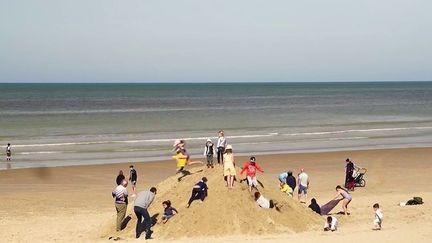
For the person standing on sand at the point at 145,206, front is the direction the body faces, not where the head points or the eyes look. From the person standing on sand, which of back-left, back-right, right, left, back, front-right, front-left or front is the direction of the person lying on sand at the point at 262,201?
front-right

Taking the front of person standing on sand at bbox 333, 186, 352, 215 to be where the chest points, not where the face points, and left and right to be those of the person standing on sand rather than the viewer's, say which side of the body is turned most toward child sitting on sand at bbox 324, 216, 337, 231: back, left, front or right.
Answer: left

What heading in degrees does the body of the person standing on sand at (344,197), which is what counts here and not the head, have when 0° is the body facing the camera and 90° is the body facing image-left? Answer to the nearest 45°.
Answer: approximately 90°

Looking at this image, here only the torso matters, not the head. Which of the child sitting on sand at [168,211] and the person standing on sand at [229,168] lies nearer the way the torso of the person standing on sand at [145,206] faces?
the child sitting on sand

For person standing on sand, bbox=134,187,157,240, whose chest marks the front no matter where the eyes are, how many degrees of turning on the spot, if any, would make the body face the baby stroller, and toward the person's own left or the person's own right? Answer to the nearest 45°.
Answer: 0° — they already face it

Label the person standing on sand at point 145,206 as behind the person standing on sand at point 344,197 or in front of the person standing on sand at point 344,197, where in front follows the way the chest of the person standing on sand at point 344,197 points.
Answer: in front

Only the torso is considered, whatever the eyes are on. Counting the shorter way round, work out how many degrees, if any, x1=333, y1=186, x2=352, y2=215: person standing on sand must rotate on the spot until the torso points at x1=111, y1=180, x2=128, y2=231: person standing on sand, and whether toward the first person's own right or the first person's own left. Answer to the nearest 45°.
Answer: approximately 45° to the first person's own left

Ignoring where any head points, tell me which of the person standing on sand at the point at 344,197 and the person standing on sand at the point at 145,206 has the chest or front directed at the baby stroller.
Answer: the person standing on sand at the point at 145,206

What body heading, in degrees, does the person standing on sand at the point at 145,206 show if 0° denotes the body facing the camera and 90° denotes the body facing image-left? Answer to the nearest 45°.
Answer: approximately 225°

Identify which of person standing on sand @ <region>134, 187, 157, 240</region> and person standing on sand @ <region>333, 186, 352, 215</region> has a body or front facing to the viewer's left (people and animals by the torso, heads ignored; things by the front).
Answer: person standing on sand @ <region>333, 186, 352, 215</region>
